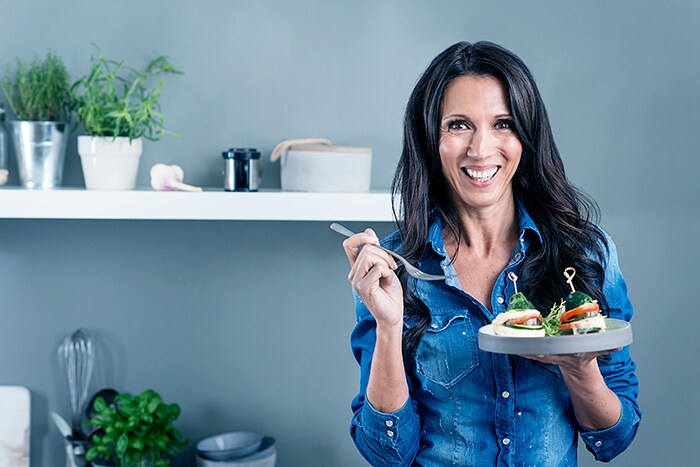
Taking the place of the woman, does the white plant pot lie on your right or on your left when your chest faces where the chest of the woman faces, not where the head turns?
on your right

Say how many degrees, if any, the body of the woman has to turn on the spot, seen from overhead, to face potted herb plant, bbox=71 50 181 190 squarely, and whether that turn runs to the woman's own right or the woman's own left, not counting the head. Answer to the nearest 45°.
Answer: approximately 135° to the woman's own right

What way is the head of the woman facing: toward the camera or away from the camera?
toward the camera

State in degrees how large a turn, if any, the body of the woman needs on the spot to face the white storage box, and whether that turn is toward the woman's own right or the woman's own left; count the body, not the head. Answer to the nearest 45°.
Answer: approximately 135° to the woman's own right

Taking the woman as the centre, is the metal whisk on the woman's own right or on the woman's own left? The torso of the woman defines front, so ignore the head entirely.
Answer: on the woman's own right

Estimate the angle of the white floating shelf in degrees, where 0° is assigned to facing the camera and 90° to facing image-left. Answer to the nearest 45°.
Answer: approximately 0°

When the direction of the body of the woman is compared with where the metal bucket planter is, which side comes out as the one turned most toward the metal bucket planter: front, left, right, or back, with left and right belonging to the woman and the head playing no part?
right

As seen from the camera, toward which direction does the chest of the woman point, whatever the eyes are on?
toward the camera

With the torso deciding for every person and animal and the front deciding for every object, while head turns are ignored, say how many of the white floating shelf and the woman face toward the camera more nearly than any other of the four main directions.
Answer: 2
